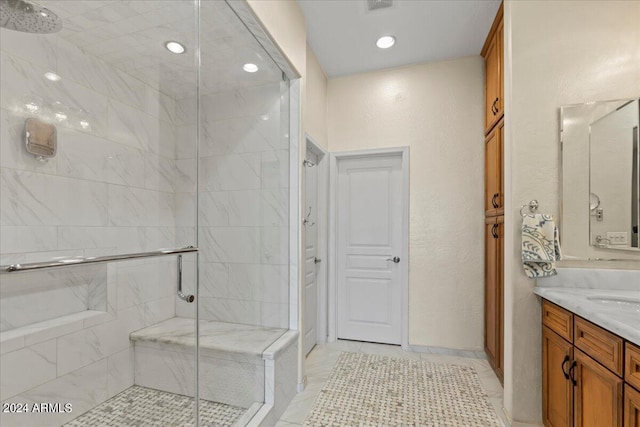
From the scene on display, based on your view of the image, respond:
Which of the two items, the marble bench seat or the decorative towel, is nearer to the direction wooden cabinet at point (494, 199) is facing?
the marble bench seat

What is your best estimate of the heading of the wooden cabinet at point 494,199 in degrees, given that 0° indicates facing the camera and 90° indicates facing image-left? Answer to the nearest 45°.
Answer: approximately 90°

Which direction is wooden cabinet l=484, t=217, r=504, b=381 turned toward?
to the viewer's left

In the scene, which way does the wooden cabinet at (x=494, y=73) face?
to the viewer's left
